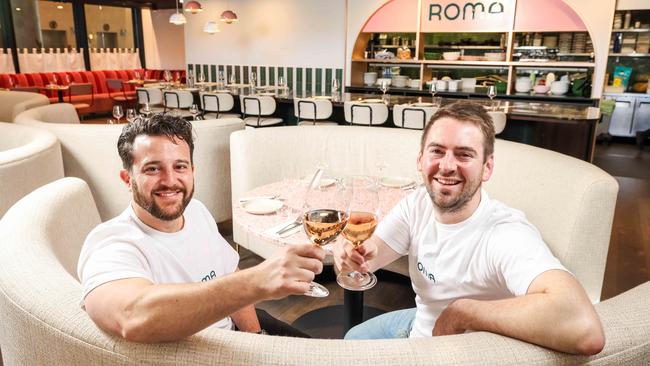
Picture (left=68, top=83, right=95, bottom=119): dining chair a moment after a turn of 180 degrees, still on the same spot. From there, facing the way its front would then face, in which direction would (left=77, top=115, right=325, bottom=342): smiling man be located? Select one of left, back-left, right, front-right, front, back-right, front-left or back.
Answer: front

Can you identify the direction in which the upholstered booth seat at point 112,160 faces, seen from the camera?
facing away from the viewer

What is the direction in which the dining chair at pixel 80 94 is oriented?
away from the camera

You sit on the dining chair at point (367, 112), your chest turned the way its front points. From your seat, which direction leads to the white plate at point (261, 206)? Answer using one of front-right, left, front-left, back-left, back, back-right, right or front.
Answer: back

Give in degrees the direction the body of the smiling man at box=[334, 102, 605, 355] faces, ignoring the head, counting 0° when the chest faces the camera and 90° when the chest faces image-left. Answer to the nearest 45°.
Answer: approximately 45°

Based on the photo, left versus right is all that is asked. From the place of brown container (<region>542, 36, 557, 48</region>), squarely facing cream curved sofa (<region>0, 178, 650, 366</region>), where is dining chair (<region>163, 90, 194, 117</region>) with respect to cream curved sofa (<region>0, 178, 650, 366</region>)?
right

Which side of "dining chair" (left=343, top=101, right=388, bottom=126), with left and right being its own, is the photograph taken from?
back
